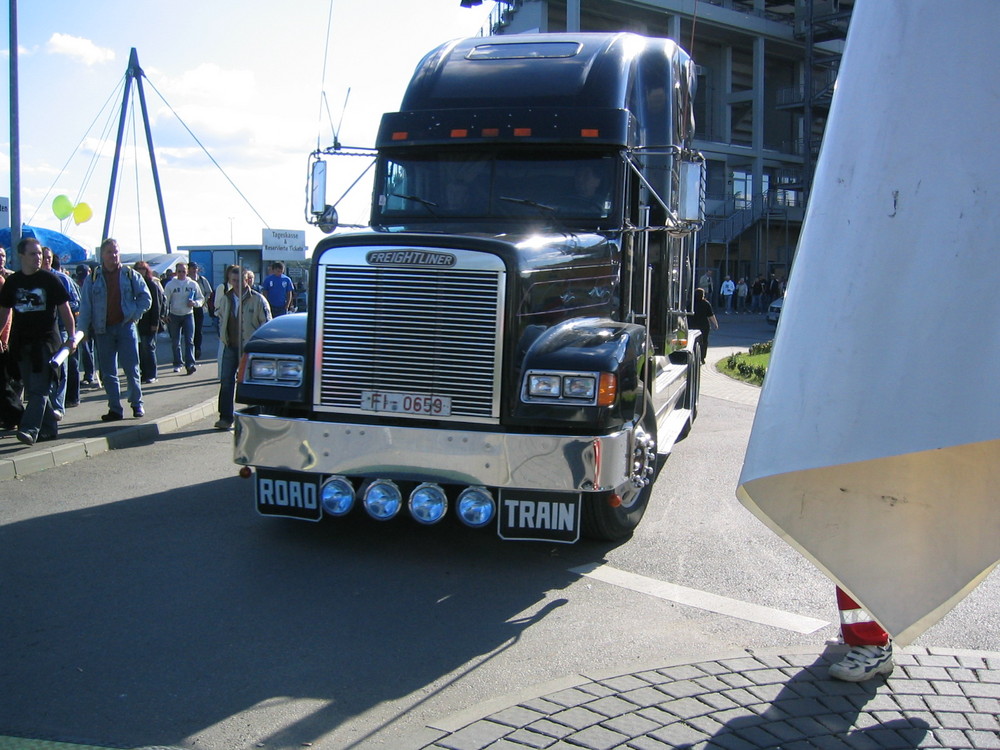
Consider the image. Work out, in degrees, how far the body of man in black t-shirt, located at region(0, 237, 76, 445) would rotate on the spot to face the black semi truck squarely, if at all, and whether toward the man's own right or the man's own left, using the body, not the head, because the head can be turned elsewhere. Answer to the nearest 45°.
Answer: approximately 45° to the man's own left

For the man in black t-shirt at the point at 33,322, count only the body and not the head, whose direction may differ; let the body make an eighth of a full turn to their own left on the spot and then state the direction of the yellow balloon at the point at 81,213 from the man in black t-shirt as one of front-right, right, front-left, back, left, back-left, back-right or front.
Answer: back-left

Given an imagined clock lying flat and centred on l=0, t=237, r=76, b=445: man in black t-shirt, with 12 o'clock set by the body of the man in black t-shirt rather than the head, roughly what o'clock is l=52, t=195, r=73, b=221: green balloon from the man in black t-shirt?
The green balloon is roughly at 6 o'clock from the man in black t-shirt.

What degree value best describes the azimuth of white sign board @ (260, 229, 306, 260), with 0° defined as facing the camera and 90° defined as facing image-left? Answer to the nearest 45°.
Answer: approximately 0°

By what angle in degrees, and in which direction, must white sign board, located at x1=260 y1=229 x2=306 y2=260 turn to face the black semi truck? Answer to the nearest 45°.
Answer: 0° — it already faces it

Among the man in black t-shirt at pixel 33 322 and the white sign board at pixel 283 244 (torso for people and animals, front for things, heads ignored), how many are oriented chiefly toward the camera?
2

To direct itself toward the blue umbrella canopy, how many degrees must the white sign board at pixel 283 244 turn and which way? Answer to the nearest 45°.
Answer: approximately 45° to its right

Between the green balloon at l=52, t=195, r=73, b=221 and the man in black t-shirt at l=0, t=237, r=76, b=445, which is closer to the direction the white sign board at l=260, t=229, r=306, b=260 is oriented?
the man in black t-shirt

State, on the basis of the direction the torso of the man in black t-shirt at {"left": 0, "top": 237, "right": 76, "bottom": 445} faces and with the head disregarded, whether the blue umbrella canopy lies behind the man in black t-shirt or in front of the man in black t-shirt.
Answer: behind
